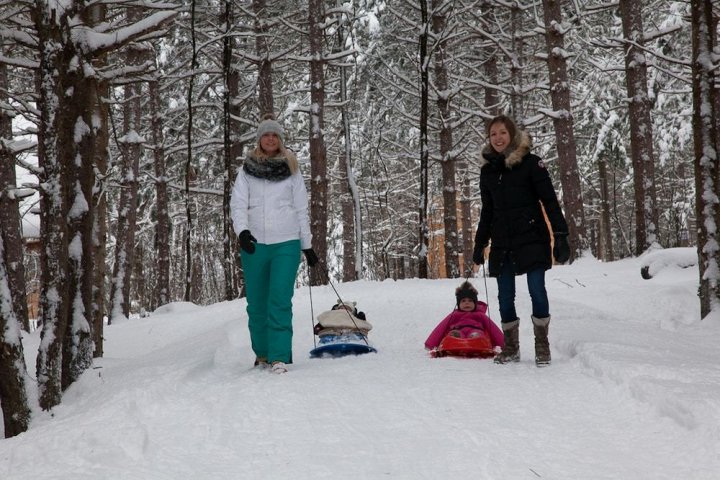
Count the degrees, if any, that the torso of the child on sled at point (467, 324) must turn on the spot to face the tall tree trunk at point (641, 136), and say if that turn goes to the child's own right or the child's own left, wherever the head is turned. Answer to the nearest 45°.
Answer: approximately 135° to the child's own left

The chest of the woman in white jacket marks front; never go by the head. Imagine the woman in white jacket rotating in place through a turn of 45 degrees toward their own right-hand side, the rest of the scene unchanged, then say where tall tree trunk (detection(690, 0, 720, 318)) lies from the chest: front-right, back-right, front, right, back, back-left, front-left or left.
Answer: back-left

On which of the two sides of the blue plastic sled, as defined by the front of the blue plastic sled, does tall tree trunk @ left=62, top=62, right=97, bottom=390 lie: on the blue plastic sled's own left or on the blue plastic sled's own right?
on the blue plastic sled's own right

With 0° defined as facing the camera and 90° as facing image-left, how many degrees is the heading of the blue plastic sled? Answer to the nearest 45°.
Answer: approximately 0°

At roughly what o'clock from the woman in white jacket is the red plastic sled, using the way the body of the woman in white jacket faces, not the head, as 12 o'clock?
The red plastic sled is roughly at 9 o'clock from the woman in white jacket.
